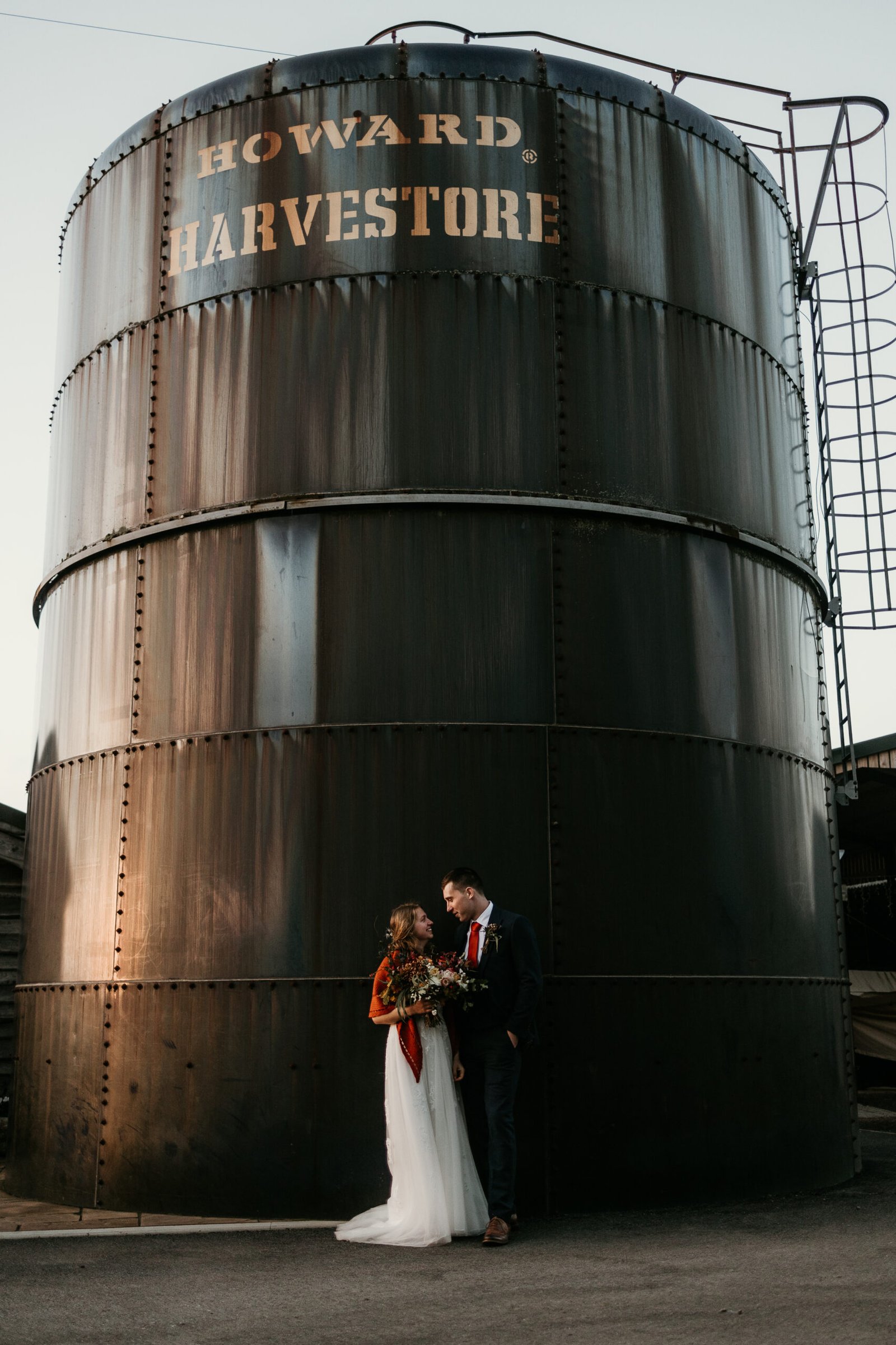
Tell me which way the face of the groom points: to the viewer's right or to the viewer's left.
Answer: to the viewer's left

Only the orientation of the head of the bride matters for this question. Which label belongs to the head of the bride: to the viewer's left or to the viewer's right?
to the viewer's right

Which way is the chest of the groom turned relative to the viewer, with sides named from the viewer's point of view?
facing the viewer and to the left of the viewer
